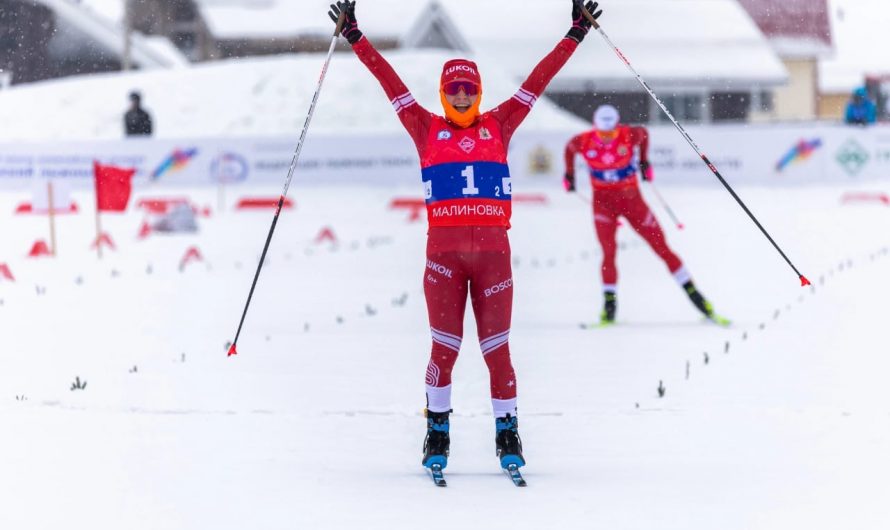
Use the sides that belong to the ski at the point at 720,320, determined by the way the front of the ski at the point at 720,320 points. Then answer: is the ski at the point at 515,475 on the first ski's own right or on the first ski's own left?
on the first ski's own right

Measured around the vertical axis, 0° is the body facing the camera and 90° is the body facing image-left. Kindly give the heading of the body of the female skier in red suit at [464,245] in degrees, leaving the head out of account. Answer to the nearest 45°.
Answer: approximately 0°

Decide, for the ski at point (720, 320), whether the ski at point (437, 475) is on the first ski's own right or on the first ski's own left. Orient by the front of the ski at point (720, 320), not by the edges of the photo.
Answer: on the first ski's own right

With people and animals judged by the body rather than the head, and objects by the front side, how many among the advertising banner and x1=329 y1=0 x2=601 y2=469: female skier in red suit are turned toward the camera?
2

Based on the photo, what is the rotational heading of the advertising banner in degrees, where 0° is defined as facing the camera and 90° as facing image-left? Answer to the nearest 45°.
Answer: approximately 0°
